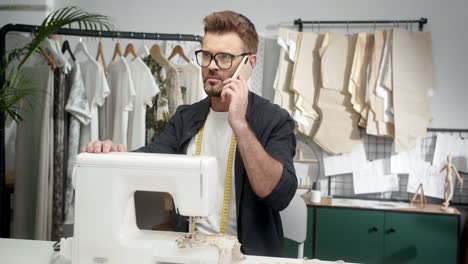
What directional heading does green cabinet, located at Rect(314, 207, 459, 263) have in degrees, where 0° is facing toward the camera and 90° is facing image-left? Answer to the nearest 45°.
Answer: approximately 0°

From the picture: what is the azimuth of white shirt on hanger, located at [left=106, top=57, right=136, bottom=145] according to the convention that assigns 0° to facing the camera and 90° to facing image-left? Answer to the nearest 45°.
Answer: approximately 45°

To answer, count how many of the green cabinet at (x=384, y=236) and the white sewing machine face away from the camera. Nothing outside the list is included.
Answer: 1

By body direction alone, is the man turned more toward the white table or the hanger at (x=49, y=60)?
the white table

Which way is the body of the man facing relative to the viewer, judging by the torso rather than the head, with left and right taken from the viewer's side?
facing the viewer and to the left of the viewer

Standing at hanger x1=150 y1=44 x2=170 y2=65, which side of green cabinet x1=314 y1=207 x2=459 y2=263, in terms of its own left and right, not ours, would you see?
right

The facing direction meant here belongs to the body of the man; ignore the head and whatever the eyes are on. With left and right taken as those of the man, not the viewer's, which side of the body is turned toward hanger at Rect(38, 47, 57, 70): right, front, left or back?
right

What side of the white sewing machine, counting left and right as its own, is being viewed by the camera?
back
